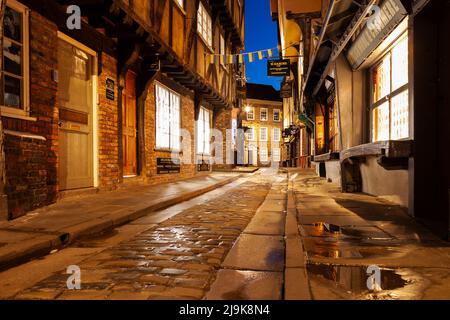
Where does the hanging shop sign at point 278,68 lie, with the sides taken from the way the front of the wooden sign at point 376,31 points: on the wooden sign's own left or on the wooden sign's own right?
on the wooden sign's own right

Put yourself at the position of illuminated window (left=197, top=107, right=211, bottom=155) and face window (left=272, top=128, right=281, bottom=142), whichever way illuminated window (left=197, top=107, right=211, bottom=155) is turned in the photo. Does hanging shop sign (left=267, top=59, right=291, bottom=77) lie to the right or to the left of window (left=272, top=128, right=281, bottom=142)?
right

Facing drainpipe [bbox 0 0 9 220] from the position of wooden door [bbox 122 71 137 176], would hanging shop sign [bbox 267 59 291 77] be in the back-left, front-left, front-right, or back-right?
back-left

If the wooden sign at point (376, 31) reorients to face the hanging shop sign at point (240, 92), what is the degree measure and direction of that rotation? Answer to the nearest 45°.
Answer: approximately 90° to its right

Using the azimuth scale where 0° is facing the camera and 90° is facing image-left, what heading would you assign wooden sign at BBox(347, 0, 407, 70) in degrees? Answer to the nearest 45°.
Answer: approximately 45°

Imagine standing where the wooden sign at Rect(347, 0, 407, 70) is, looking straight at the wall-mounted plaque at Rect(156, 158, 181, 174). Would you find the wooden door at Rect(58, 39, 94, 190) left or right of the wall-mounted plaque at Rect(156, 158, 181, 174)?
left

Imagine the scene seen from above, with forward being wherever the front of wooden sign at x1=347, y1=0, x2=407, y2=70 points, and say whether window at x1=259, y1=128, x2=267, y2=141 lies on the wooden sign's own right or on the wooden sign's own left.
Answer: on the wooden sign's own right

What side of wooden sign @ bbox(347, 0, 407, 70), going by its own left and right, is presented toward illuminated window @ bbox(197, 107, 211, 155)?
right

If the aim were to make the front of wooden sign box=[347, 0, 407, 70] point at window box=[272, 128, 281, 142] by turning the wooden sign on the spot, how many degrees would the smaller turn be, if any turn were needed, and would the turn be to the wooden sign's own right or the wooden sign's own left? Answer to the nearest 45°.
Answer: approximately 135° to the wooden sign's own right

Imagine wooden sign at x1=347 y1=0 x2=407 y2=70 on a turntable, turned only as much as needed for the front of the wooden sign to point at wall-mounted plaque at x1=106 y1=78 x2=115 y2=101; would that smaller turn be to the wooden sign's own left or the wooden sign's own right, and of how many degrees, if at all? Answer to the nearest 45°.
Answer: approximately 45° to the wooden sign's own right
